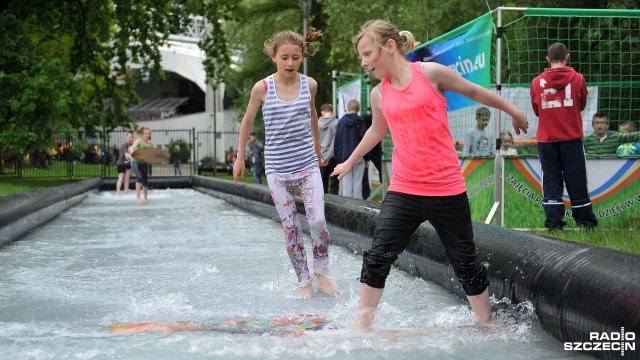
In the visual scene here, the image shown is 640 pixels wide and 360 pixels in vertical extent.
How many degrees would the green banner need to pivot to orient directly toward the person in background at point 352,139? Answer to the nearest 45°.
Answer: approximately 135° to its right

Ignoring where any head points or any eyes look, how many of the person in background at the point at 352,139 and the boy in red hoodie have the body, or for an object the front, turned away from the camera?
2

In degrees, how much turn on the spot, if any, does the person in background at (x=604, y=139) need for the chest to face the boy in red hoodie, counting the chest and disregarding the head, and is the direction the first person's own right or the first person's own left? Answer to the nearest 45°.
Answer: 0° — they already face them

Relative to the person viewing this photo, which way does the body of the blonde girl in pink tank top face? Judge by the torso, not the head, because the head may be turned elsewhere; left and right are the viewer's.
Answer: facing the viewer and to the left of the viewer

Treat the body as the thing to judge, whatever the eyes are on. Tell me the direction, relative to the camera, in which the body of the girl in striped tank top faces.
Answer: toward the camera

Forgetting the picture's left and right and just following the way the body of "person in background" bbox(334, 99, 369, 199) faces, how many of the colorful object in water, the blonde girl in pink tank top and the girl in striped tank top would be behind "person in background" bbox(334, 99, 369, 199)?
3

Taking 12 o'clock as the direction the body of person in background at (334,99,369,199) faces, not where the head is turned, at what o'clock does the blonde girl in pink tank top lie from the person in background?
The blonde girl in pink tank top is roughly at 6 o'clock from the person in background.

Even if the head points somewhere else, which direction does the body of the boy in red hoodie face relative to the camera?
away from the camera

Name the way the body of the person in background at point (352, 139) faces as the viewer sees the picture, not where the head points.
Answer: away from the camera

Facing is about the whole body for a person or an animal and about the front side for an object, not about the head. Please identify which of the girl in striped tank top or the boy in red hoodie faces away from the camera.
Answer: the boy in red hoodie

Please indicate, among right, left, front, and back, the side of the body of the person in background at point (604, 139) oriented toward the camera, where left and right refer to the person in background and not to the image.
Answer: front

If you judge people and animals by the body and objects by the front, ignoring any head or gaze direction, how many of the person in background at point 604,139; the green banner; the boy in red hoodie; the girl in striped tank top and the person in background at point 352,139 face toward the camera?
3

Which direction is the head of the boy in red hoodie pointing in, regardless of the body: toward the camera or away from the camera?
away from the camera
